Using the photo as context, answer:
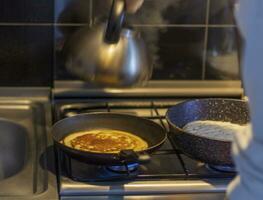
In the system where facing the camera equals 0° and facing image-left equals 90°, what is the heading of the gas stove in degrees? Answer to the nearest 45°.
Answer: approximately 0°
